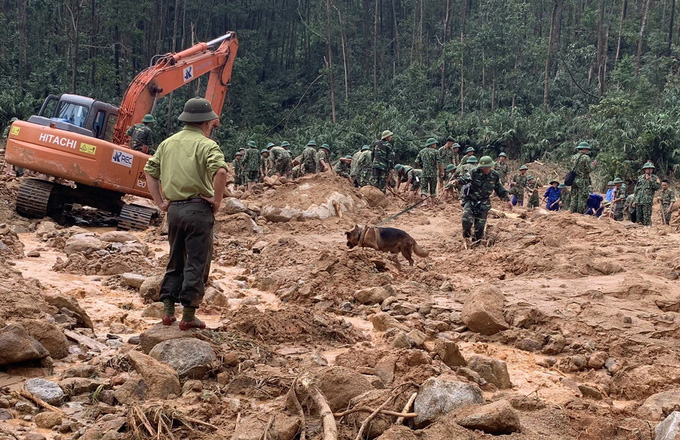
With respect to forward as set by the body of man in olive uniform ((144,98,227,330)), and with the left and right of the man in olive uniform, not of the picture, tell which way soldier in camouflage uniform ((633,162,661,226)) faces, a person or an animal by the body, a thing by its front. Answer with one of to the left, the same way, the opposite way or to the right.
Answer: the opposite way

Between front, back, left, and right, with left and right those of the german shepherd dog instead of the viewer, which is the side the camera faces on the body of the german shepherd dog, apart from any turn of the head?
left

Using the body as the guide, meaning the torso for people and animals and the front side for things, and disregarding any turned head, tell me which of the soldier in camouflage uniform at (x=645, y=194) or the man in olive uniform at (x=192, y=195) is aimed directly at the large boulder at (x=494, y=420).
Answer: the soldier in camouflage uniform

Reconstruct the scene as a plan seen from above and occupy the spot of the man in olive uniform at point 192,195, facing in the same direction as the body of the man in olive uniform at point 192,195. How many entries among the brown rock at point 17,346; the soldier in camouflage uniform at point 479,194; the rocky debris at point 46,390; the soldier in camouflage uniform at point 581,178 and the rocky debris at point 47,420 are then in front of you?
2

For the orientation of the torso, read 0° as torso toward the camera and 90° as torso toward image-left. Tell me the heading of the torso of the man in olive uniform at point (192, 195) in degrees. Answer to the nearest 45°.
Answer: approximately 225°

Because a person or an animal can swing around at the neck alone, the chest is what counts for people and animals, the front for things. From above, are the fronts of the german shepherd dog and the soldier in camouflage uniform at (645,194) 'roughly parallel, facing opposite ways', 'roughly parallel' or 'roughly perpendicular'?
roughly perpendicular

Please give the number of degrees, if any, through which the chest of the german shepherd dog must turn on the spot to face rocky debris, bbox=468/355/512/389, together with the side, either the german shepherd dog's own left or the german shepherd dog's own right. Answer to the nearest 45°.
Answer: approximately 90° to the german shepherd dog's own left

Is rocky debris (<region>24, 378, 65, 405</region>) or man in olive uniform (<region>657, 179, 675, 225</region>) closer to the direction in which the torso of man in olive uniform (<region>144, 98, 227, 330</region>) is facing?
the man in olive uniform

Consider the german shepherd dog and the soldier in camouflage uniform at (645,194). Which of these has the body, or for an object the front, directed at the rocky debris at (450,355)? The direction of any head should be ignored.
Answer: the soldier in camouflage uniform

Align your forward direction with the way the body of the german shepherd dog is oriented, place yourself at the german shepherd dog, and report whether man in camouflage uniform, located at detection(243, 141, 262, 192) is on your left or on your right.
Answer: on your right

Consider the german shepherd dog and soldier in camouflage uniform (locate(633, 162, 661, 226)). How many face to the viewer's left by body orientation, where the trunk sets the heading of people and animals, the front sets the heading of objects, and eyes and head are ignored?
1

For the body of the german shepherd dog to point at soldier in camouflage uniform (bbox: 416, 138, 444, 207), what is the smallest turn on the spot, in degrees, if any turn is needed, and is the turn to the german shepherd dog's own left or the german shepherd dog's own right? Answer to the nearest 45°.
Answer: approximately 90° to the german shepherd dog's own right

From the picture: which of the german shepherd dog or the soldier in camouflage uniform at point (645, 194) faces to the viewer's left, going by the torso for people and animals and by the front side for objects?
the german shepherd dog
